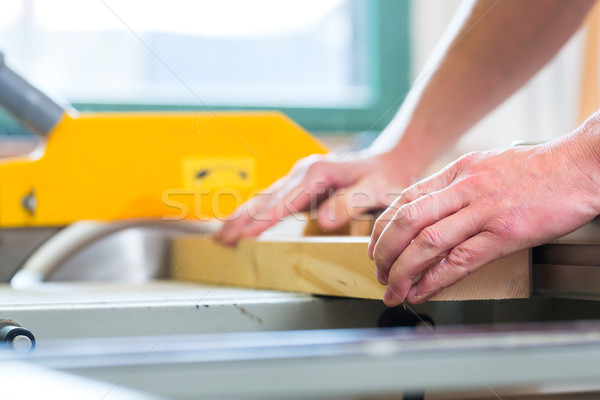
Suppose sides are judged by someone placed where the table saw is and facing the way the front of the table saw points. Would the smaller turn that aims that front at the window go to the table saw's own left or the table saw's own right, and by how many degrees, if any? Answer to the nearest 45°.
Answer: approximately 90° to the table saw's own left

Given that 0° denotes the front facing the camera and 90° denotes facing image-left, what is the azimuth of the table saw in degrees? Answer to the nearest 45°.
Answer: approximately 270°
